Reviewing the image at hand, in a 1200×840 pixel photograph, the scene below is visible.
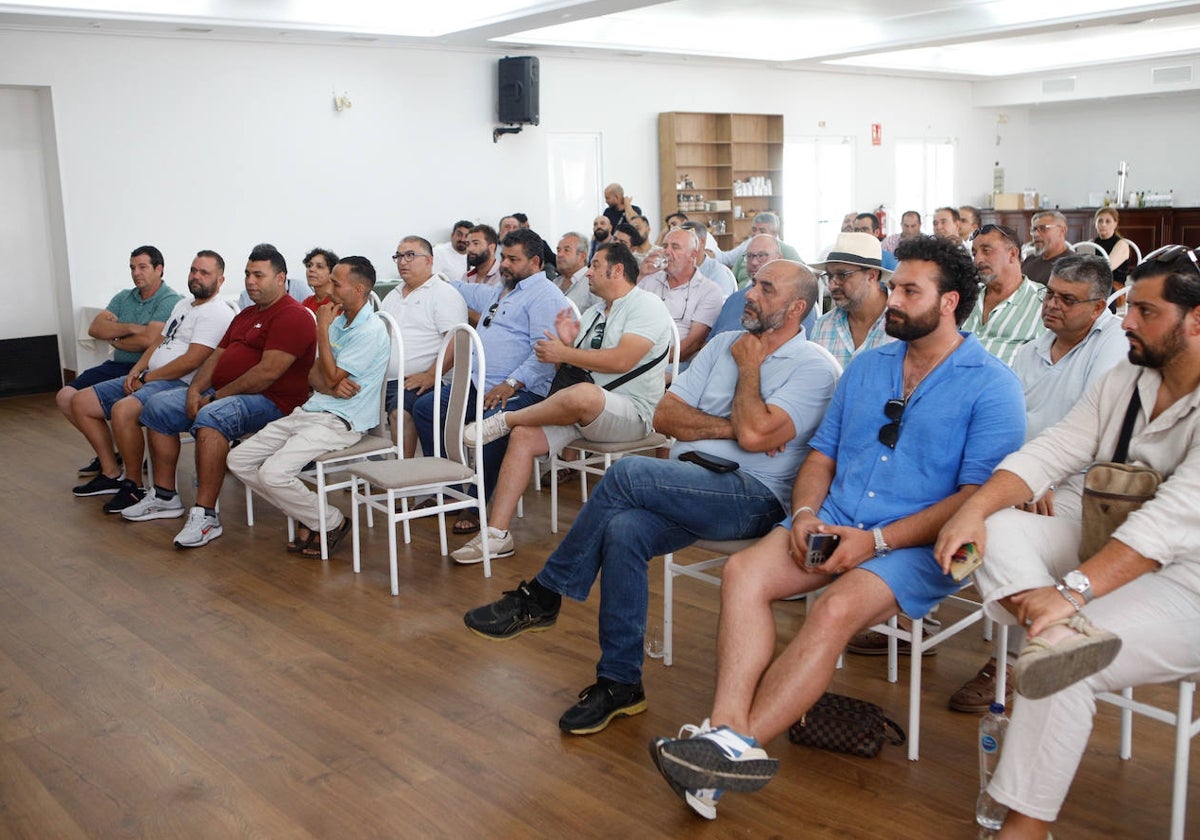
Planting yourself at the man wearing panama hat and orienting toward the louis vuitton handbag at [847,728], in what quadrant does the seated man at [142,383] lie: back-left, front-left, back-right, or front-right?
back-right

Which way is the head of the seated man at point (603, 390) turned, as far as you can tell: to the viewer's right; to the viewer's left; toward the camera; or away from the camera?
to the viewer's left

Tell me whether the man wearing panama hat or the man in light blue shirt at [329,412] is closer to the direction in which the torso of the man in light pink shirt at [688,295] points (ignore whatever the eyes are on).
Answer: the man in light blue shirt

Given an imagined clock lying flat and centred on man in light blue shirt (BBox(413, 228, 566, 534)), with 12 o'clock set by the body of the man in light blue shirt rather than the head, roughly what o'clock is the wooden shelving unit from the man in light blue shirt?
The wooden shelving unit is roughly at 5 o'clock from the man in light blue shirt.

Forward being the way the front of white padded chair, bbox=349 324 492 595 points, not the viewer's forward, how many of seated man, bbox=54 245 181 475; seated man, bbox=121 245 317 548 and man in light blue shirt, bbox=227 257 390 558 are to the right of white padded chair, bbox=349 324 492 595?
3

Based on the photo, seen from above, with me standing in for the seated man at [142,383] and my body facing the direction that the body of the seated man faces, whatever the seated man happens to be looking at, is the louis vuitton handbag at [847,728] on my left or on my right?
on my left

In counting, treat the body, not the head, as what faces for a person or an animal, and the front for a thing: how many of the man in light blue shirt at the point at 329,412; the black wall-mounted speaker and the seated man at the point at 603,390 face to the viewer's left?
2

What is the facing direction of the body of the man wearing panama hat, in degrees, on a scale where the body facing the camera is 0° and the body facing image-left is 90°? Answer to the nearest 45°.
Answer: approximately 45°

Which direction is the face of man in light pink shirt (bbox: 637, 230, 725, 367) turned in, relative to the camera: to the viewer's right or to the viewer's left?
to the viewer's left

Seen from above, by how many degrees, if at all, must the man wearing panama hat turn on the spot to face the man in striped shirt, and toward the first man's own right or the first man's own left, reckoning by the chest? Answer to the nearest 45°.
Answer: approximately 180°

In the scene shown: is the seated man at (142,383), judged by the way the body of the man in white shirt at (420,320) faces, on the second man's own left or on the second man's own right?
on the second man's own right

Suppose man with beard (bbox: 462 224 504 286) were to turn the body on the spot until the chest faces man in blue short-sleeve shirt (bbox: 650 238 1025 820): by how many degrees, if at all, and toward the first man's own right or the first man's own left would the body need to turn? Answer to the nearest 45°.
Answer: approximately 45° to the first man's own left

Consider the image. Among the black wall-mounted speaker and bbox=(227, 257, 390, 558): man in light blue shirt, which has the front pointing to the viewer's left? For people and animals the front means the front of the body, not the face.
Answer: the man in light blue shirt
